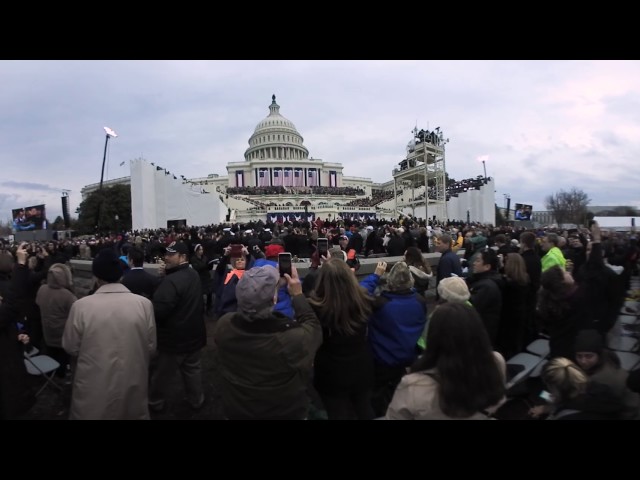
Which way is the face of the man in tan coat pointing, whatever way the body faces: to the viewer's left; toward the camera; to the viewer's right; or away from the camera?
away from the camera

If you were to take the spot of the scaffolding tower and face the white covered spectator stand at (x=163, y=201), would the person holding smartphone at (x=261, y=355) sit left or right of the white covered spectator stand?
left

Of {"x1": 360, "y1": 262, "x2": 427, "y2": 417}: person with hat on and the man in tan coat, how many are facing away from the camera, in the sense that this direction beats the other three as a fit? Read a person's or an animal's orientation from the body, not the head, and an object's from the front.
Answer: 2

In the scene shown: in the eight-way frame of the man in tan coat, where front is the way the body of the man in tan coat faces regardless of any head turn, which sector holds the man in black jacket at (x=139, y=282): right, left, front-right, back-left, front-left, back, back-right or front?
front

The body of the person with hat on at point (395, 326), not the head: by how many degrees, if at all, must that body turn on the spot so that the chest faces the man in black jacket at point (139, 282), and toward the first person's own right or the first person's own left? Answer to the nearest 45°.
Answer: approximately 90° to the first person's own left

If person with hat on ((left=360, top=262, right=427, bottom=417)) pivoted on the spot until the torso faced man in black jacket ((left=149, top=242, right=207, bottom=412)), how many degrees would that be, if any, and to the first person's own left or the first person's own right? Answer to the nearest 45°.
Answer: approximately 90° to the first person's own left

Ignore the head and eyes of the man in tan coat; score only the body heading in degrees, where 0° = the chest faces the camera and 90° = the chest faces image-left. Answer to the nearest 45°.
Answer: approximately 180°

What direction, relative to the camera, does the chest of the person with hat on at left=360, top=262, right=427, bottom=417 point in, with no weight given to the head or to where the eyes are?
away from the camera

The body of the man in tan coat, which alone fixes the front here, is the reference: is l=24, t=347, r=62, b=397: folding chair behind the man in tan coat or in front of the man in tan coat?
in front

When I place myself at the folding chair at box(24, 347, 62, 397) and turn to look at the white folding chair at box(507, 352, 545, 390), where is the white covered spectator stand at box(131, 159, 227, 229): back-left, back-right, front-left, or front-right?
back-left

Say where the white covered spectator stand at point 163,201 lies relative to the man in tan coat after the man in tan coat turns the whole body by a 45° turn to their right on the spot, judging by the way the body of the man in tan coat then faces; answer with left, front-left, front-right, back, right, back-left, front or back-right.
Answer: front-left

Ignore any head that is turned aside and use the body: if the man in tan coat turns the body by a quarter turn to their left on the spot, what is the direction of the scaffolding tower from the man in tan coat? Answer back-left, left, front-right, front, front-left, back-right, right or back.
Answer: back-right

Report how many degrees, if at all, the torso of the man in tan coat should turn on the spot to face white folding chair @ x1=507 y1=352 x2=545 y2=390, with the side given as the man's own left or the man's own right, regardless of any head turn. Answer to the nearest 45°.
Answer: approximately 90° to the man's own right

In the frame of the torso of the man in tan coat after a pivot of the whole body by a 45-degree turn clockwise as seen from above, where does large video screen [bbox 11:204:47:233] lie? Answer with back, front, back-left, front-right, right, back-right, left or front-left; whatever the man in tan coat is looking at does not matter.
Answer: front-left

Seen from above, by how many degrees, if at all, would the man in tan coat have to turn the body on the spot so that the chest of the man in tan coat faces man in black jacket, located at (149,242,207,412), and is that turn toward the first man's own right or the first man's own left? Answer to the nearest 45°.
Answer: approximately 45° to the first man's own right

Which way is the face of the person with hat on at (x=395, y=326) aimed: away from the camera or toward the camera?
away from the camera

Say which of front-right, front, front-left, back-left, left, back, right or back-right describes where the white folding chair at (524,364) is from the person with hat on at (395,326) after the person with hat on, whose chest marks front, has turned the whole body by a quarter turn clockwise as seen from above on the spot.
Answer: front-left
